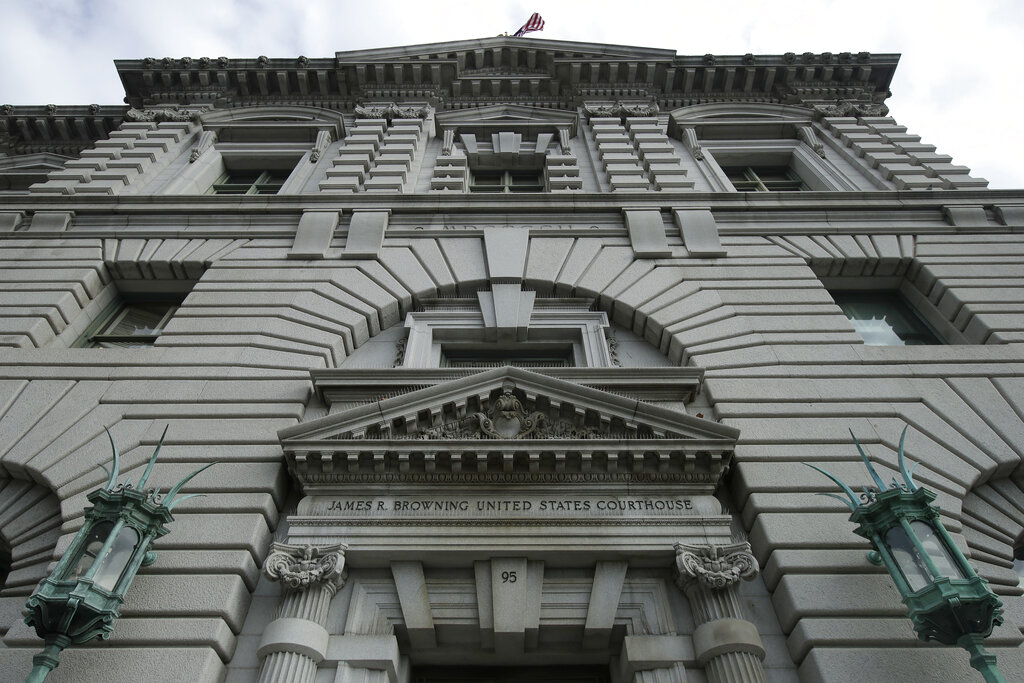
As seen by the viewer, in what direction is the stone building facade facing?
toward the camera
